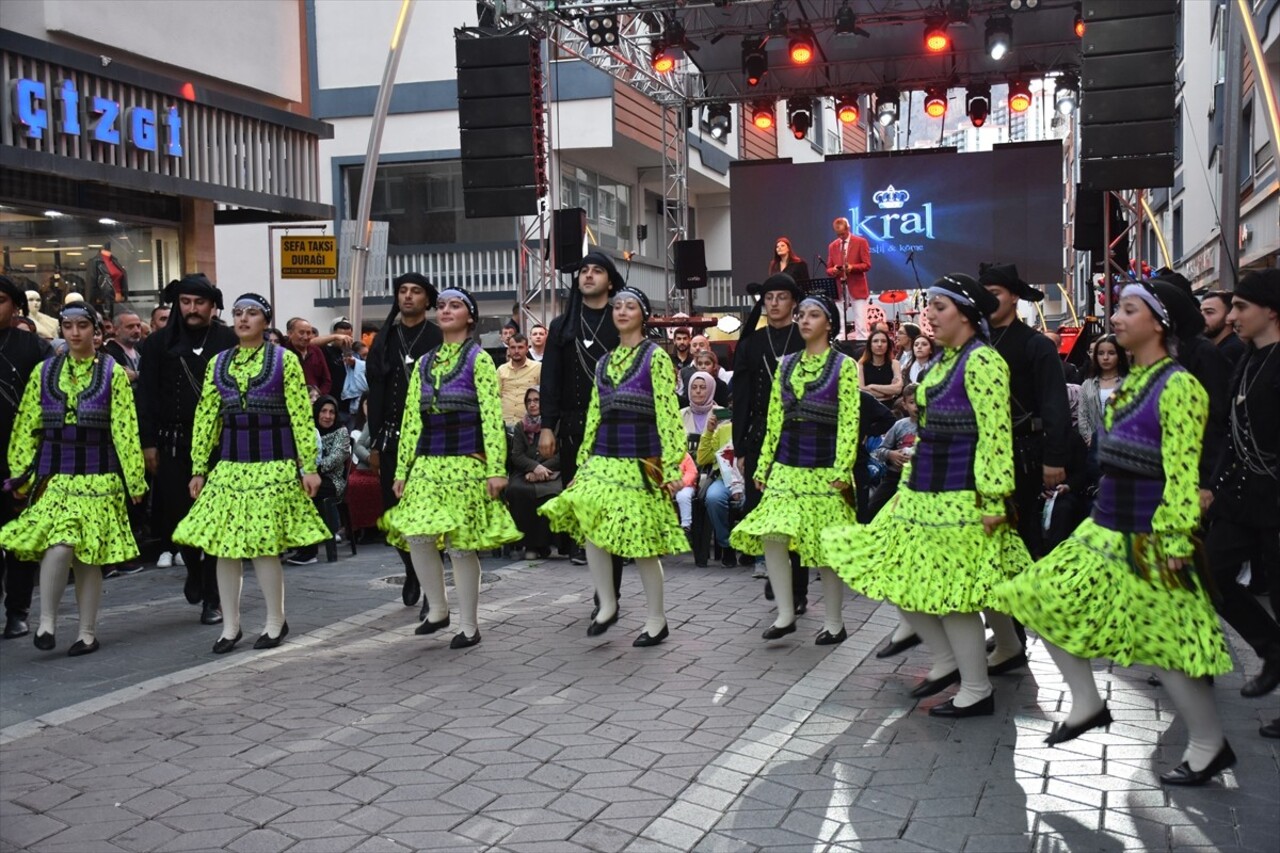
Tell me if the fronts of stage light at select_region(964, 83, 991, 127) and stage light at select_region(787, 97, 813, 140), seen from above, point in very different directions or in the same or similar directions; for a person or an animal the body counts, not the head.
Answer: same or similar directions

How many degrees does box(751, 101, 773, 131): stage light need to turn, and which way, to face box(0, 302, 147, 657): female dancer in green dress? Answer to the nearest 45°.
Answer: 0° — it already faces them

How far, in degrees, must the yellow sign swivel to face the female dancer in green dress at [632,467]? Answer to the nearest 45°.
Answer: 0° — it already faces them

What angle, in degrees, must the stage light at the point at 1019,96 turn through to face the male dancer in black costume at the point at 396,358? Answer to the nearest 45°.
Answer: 0° — it already faces them

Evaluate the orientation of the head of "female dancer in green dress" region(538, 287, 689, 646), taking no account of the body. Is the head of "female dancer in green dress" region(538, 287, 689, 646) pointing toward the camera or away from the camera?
toward the camera

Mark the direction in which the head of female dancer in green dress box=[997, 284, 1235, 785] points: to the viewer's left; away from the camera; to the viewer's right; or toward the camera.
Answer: to the viewer's left

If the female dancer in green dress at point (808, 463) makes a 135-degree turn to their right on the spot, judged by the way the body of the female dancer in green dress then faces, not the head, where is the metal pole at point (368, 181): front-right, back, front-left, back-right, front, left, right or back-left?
front-left

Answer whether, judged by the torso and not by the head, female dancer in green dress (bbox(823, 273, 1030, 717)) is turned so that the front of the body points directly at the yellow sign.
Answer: no

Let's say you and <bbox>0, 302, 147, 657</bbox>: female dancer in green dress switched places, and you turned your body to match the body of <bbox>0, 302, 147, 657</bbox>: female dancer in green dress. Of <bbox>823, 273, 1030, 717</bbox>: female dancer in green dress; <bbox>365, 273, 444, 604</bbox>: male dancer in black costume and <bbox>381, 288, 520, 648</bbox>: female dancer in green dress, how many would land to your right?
0

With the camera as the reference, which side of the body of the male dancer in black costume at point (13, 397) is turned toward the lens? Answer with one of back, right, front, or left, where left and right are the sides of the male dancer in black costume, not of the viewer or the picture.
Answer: front

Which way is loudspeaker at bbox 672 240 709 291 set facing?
toward the camera

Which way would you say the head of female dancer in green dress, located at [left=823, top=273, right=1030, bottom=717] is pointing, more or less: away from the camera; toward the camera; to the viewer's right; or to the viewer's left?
to the viewer's left

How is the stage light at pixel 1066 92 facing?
toward the camera

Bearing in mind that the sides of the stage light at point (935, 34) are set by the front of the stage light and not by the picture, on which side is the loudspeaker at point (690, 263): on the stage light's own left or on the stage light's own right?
on the stage light's own right

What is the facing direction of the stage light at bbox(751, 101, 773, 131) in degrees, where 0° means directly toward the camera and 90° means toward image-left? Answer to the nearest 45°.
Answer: approximately 0°

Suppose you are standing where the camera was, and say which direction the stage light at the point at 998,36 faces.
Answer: facing the viewer
